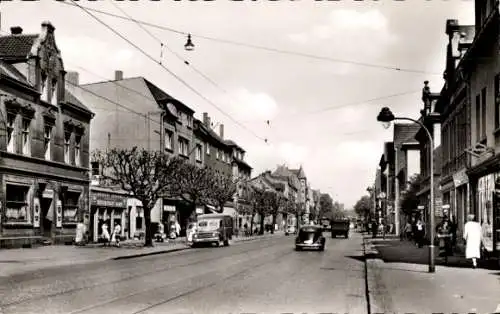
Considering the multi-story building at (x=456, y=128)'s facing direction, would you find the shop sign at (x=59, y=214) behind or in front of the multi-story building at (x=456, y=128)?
in front

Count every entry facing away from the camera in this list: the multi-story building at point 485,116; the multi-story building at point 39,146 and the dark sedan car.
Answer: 1

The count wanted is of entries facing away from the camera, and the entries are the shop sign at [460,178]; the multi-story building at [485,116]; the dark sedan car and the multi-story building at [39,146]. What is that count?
1

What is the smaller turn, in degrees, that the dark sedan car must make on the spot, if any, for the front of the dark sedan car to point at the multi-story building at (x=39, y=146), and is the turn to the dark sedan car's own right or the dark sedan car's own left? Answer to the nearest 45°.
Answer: approximately 90° to the dark sedan car's own left

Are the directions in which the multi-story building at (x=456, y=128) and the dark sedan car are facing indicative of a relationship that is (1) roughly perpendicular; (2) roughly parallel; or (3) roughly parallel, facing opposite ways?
roughly perpendicular

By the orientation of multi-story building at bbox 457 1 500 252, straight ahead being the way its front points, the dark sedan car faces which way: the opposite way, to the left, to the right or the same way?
to the right

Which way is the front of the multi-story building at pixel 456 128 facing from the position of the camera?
facing to the left of the viewer

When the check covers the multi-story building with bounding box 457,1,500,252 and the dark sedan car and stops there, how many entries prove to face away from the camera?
1

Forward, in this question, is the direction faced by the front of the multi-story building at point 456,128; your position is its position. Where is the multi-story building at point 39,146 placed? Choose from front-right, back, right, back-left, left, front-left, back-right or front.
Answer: front

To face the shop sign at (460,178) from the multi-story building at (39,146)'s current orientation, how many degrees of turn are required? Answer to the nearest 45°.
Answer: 0° — it already faces it

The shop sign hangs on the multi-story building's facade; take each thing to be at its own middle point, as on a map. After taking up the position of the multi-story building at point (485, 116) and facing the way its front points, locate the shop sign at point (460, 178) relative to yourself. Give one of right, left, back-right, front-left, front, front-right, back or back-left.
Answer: right

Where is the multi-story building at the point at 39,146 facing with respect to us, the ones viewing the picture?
facing the viewer and to the right of the viewer

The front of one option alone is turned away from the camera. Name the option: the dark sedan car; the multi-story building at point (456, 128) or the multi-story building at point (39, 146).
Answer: the dark sedan car

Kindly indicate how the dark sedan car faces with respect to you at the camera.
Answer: facing away from the viewer
